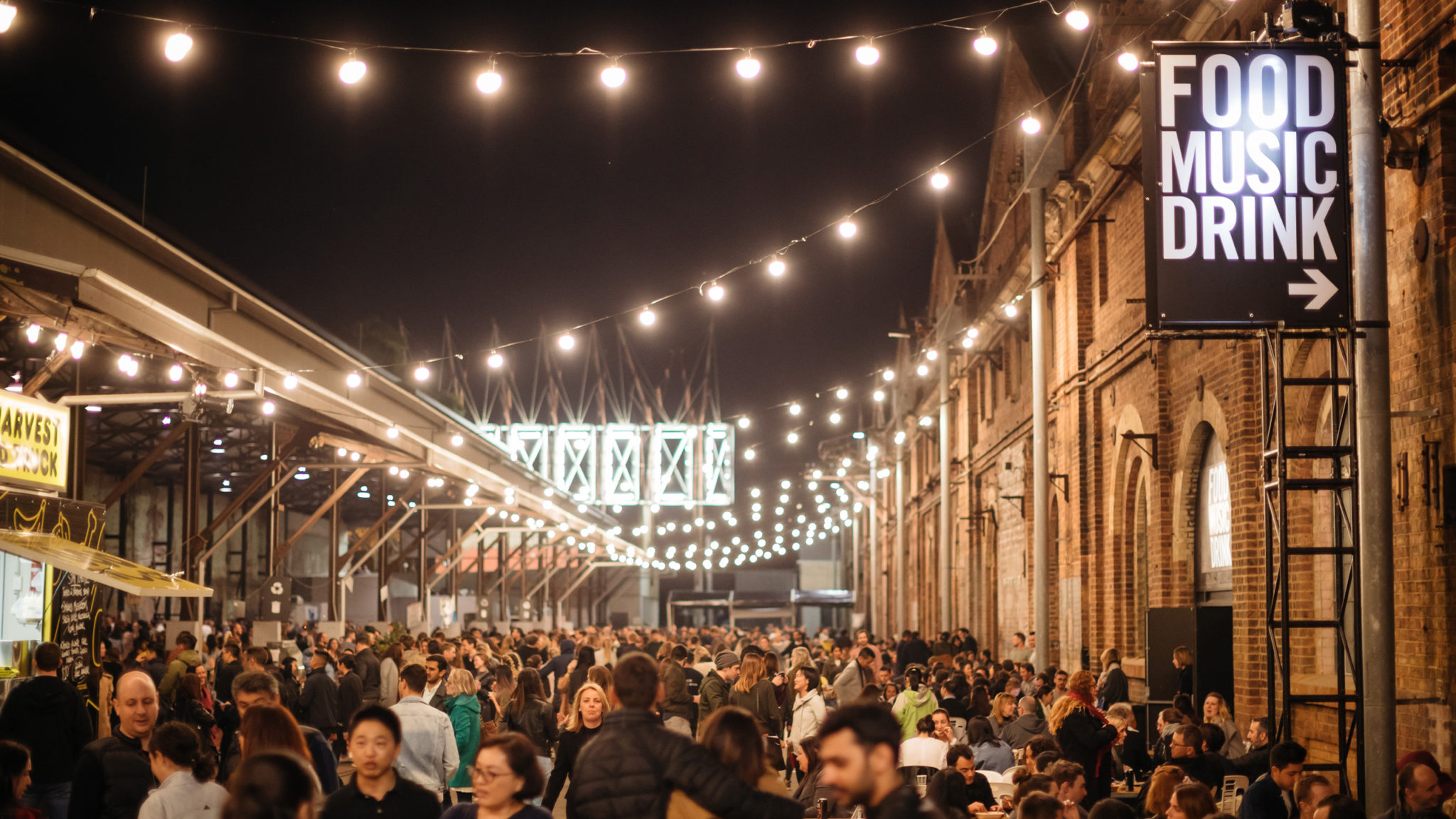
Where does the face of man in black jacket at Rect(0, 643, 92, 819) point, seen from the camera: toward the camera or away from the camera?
away from the camera

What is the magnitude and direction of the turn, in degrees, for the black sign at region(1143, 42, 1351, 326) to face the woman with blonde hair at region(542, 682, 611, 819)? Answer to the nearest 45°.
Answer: approximately 45° to its right

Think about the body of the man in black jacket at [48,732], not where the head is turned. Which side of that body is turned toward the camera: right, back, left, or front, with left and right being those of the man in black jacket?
back

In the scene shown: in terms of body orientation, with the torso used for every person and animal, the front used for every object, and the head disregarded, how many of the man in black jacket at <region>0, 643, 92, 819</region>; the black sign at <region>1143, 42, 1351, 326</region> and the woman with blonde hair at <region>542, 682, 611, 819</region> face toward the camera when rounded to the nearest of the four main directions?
2

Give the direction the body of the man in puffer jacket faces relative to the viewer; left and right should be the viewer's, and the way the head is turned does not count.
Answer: facing away from the viewer

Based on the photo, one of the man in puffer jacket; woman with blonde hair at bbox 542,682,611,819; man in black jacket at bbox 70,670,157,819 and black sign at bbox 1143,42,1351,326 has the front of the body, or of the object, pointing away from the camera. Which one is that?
the man in puffer jacket

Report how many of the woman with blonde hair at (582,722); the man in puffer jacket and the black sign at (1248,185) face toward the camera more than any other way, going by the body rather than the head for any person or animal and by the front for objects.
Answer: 2

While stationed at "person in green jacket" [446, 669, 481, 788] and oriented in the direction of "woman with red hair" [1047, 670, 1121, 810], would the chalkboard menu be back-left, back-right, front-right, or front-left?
back-left

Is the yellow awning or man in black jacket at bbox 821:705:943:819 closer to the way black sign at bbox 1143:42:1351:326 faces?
the man in black jacket

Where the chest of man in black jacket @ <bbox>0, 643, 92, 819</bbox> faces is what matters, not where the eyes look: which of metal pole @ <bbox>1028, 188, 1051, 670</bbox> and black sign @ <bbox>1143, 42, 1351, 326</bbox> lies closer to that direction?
the metal pole

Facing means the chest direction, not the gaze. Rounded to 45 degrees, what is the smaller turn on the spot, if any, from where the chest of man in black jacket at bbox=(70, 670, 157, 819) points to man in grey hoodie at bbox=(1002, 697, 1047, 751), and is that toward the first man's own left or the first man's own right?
approximately 90° to the first man's own left
